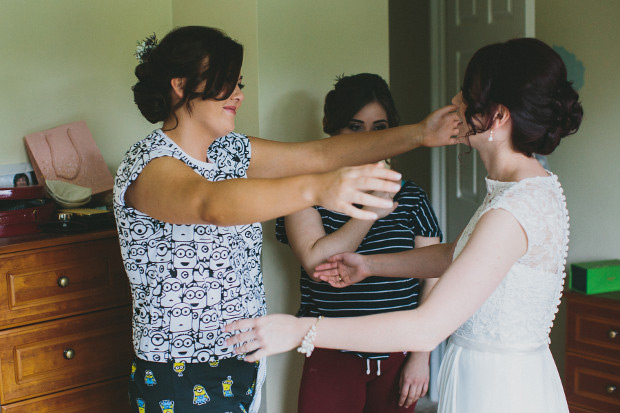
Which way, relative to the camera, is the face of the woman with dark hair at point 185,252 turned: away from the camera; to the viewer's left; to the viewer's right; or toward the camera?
to the viewer's right

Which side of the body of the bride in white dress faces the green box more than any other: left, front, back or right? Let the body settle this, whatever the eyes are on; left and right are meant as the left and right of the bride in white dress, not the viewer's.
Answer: right

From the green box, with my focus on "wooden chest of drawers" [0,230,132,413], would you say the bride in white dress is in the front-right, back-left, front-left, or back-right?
front-left

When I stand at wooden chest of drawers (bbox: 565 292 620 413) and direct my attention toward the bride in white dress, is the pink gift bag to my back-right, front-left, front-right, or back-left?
front-right

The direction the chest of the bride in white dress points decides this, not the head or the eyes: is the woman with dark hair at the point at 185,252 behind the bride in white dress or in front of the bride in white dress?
in front

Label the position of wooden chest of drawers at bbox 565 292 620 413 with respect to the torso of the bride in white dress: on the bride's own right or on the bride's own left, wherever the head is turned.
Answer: on the bride's own right

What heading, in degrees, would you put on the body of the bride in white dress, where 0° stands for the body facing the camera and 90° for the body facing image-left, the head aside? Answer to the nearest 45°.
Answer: approximately 90°

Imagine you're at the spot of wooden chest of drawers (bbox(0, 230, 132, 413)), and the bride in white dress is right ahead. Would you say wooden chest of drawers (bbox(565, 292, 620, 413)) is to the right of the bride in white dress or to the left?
left

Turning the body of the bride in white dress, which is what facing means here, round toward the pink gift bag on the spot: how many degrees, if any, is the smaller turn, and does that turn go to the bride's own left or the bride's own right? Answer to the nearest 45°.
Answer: approximately 45° to the bride's own right

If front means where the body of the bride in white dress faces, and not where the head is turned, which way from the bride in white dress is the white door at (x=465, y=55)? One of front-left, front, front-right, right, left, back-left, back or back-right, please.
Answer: right

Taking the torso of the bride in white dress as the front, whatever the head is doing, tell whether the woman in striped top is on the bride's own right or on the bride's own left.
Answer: on the bride's own right

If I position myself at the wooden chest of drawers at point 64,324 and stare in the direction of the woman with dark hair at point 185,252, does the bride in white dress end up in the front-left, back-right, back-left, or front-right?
front-left

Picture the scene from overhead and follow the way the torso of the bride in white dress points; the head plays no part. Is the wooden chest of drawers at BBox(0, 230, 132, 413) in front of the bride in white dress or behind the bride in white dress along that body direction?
in front
